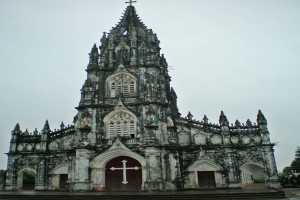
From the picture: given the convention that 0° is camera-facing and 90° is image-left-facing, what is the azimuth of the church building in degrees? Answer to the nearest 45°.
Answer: approximately 0°
